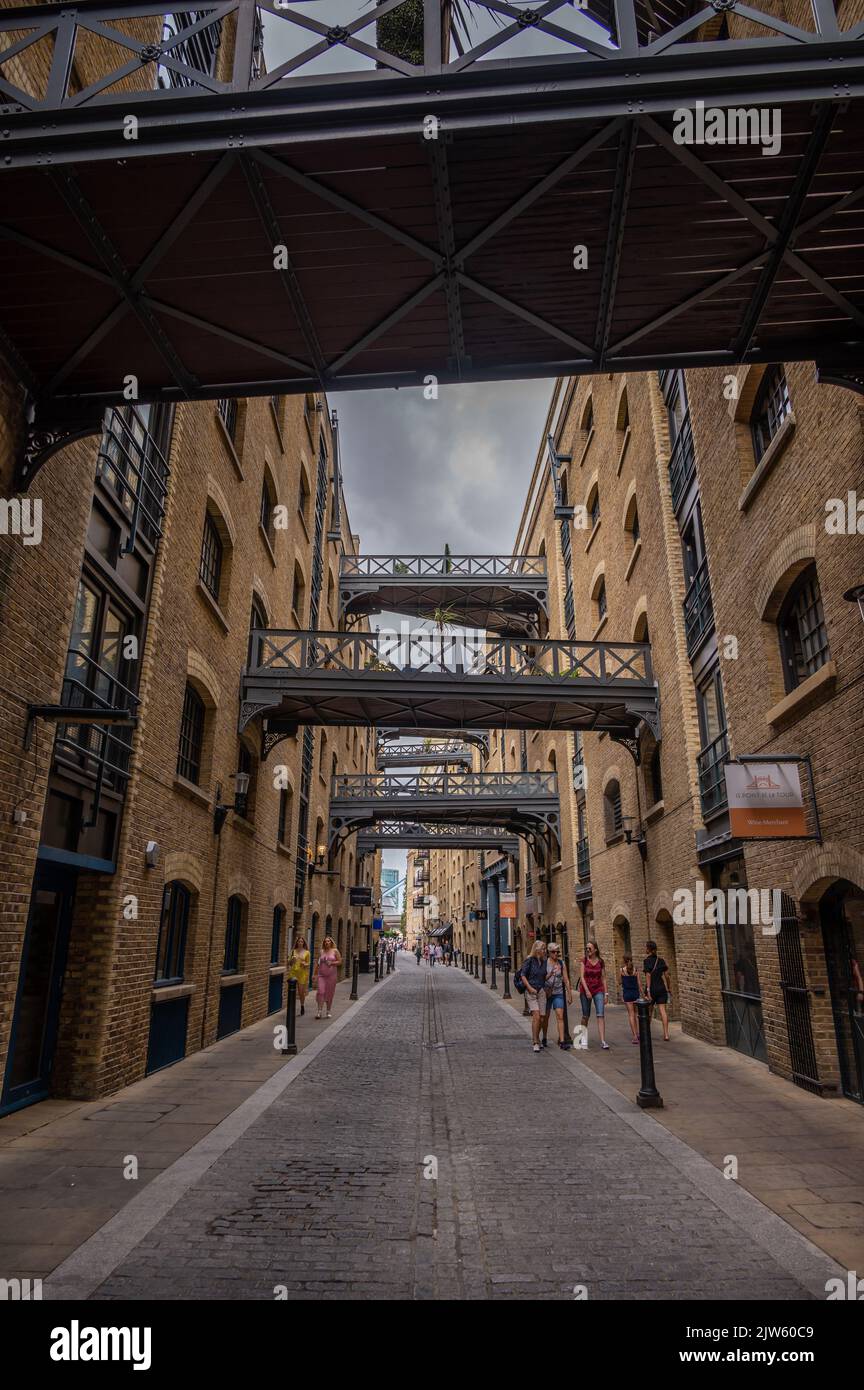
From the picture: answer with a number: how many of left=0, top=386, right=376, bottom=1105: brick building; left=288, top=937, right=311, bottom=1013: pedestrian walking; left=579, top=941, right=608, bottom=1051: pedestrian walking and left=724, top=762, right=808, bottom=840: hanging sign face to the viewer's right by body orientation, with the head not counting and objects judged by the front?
1

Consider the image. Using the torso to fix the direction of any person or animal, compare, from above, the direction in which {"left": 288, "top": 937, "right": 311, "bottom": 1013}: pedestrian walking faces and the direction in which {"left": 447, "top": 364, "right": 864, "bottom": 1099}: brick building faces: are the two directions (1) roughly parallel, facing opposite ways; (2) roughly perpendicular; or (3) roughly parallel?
roughly perpendicular

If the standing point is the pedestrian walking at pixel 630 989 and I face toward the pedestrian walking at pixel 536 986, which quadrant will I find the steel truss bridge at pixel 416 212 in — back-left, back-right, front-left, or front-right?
front-left

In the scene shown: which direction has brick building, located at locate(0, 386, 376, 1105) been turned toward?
to the viewer's right

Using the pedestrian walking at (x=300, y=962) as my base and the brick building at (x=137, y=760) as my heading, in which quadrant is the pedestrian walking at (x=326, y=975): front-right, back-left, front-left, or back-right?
back-left

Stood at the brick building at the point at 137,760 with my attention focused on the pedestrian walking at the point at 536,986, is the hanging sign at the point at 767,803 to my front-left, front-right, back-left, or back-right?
front-right

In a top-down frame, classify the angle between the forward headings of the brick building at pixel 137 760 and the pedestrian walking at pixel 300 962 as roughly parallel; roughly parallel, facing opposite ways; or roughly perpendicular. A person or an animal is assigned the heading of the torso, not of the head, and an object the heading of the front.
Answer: roughly perpendicular

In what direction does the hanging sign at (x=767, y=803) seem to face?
toward the camera

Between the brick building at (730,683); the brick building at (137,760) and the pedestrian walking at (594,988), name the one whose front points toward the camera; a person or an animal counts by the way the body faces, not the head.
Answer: the pedestrian walking

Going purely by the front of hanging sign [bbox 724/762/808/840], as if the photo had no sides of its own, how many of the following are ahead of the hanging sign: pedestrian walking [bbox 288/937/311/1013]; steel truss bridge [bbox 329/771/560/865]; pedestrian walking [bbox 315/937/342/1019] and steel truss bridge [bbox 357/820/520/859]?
0

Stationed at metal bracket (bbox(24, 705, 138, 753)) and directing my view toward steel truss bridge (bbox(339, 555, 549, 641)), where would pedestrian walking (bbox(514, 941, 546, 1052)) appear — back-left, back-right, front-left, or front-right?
front-right

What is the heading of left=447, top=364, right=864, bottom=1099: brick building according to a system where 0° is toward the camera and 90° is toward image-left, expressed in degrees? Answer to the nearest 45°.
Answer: approximately 90°

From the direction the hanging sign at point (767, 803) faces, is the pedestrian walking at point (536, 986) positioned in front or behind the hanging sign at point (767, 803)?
behind

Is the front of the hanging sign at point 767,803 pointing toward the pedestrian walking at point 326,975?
no

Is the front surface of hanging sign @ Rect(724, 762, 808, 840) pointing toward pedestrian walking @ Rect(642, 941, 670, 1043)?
no

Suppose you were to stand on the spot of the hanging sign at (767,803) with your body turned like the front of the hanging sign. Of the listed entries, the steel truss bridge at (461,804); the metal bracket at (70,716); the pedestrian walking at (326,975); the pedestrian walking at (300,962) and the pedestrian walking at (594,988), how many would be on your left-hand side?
0

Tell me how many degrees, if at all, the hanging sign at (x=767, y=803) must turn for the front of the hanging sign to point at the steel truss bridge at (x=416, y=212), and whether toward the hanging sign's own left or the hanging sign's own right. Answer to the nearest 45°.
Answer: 0° — it already faces it

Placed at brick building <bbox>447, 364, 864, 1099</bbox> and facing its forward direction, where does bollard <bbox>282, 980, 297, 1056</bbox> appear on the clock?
The bollard is roughly at 12 o'clock from the brick building.

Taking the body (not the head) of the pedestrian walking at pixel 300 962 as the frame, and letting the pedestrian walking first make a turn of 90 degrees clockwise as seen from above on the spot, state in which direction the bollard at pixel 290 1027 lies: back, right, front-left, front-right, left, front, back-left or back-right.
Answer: left

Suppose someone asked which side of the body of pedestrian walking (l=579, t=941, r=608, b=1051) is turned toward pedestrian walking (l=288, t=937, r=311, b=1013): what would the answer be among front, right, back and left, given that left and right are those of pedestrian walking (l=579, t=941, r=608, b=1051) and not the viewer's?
right

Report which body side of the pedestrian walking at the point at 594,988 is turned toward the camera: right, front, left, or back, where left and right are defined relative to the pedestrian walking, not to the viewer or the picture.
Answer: front
